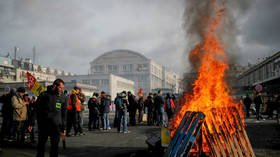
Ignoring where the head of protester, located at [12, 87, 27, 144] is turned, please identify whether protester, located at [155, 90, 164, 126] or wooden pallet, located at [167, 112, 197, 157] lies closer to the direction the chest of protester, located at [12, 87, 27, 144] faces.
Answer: the wooden pallet

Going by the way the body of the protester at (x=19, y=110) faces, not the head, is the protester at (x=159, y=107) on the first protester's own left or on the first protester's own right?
on the first protester's own left

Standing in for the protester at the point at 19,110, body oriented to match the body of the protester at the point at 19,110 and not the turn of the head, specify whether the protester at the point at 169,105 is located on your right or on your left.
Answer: on your left

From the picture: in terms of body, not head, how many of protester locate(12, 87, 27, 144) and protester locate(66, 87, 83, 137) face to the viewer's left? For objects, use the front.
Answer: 0

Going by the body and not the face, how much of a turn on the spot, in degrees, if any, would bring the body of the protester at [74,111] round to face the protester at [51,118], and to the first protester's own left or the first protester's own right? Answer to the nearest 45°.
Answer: approximately 90° to the first protester's own right

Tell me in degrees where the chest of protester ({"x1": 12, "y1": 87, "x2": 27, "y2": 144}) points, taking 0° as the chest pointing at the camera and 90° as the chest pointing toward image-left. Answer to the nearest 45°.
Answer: approximately 315°

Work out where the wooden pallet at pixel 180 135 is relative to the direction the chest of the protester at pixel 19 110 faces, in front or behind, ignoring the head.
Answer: in front
